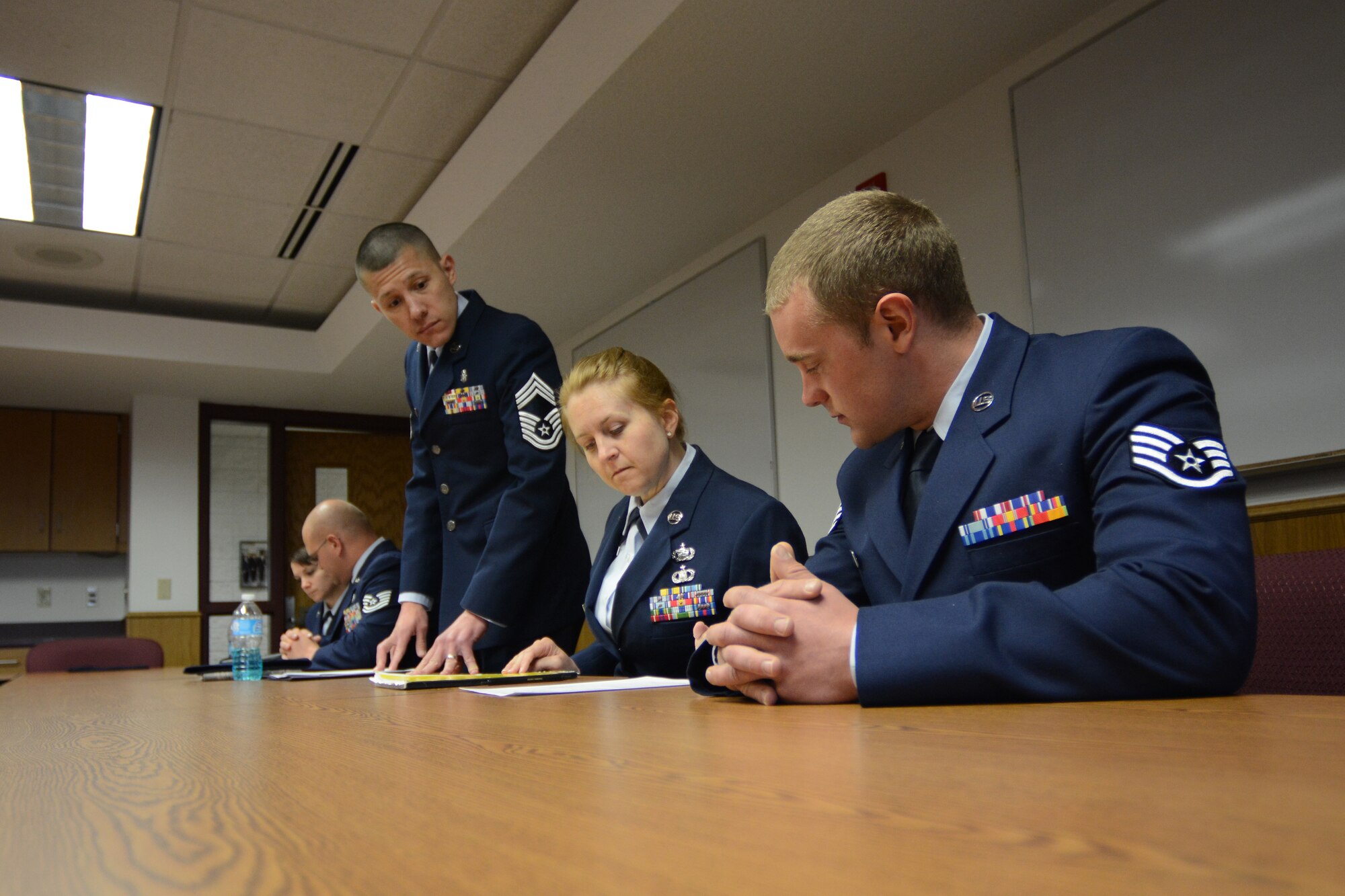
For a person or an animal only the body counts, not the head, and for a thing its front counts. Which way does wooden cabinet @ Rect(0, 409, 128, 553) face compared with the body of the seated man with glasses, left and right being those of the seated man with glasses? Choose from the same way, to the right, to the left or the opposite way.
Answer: to the left

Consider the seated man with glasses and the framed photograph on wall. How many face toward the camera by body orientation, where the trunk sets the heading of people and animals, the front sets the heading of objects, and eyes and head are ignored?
1

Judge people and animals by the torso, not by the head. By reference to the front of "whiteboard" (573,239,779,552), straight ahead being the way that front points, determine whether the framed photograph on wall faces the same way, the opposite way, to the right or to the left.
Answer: to the left

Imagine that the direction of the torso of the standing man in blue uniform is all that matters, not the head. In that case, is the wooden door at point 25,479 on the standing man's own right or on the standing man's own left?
on the standing man's own right

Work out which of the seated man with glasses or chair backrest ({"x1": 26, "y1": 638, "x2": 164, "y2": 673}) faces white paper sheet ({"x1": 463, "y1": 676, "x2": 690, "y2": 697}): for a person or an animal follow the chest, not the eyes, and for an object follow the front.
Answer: the chair backrest
